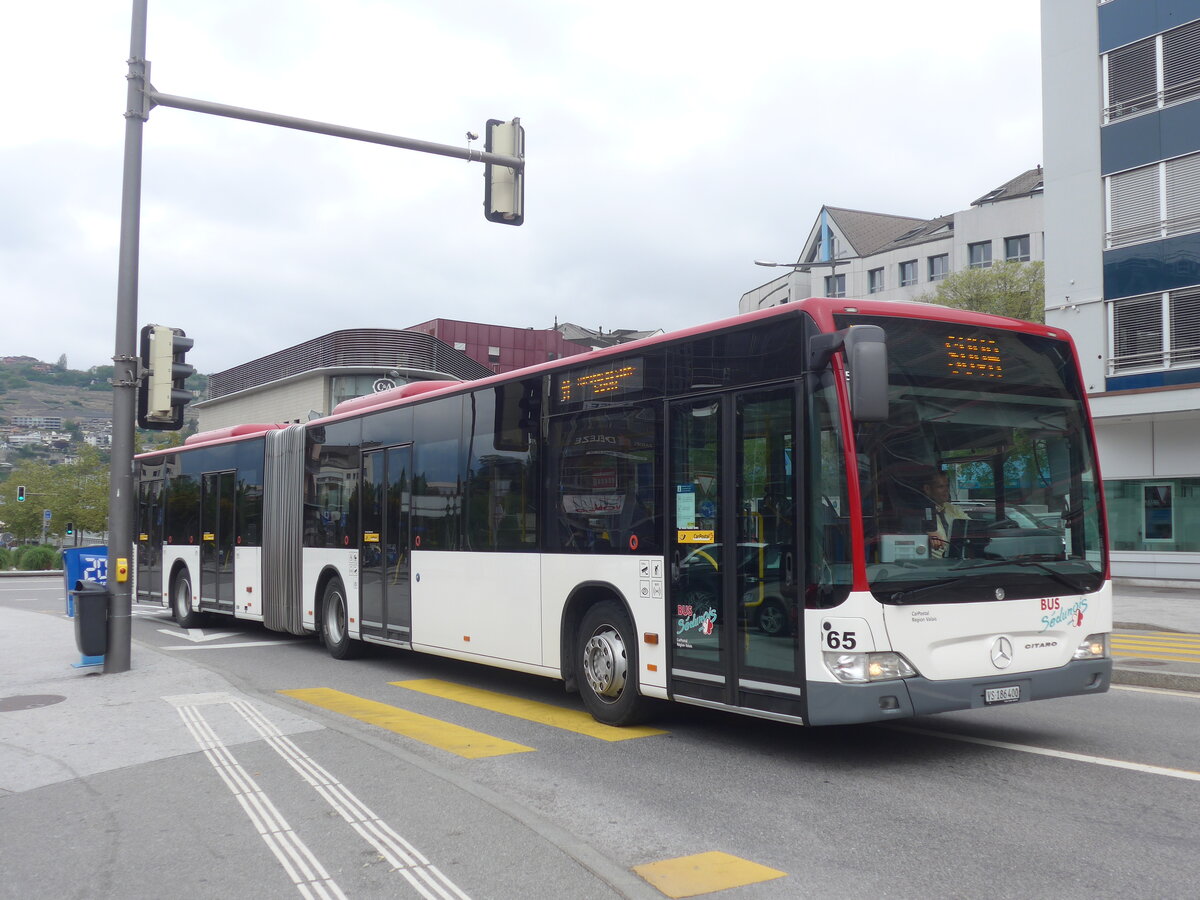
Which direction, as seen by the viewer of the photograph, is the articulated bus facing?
facing the viewer and to the right of the viewer

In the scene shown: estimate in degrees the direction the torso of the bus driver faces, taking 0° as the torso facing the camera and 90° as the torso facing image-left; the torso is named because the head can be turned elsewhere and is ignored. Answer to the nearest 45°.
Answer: approximately 315°

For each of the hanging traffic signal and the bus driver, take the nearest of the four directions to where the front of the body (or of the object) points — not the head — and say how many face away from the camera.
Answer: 1

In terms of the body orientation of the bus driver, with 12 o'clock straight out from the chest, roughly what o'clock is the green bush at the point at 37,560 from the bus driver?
The green bush is roughly at 6 o'clock from the bus driver.

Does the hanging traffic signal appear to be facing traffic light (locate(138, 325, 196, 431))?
no

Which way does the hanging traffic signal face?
away from the camera

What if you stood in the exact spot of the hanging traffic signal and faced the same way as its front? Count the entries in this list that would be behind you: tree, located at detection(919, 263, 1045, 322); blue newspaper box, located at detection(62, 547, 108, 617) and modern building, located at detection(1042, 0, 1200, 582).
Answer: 0

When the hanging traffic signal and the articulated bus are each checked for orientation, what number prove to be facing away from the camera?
1

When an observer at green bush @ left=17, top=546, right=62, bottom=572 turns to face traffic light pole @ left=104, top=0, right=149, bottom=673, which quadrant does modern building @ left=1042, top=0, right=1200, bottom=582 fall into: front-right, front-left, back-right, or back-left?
front-left

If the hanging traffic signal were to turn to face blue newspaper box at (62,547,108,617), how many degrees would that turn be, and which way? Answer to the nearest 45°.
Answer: approximately 45° to its left

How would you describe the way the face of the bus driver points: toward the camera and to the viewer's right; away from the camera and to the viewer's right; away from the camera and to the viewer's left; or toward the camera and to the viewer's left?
toward the camera and to the viewer's right

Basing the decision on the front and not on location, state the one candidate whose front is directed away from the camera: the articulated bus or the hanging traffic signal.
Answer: the hanging traffic signal

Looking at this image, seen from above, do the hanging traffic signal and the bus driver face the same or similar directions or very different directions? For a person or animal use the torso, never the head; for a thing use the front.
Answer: very different directions
